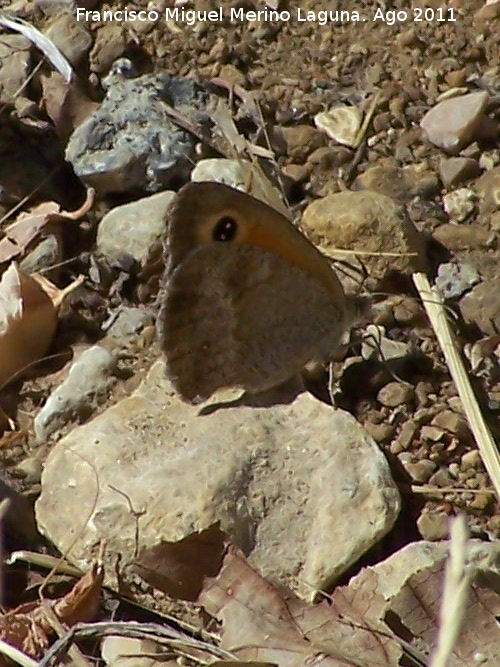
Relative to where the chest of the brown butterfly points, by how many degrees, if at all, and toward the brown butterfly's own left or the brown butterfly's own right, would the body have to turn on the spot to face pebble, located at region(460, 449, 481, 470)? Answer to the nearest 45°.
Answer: approximately 45° to the brown butterfly's own right

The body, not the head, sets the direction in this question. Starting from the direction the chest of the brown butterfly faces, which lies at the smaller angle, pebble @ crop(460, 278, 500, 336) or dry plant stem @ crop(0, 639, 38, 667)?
the pebble

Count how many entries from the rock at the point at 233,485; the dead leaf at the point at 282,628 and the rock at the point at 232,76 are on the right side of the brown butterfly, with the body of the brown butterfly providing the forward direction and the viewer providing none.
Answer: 2

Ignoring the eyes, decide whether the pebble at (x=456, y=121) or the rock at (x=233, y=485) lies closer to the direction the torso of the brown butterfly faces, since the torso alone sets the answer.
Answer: the pebble

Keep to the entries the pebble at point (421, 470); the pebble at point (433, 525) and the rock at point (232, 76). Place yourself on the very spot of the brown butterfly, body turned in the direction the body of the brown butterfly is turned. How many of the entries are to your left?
1

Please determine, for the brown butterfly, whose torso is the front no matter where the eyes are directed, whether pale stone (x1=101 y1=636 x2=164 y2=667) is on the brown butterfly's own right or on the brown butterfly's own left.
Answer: on the brown butterfly's own right

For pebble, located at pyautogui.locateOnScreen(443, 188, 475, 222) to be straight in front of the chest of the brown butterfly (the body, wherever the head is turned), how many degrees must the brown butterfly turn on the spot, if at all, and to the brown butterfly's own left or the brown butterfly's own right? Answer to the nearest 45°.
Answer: approximately 45° to the brown butterfly's own left

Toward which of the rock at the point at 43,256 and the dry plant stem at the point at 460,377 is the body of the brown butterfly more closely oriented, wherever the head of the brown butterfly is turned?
the dry plant stem

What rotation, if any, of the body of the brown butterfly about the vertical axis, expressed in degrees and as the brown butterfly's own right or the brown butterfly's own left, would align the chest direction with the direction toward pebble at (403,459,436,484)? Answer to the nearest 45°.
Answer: approximately 45° to the brown butterfly's own right

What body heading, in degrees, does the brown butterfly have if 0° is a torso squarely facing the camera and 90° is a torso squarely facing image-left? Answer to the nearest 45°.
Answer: approximately 270°

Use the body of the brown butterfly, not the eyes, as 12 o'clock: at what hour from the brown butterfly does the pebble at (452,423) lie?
The pebble is roughly at 1 o'clock from the brown butterfly.
